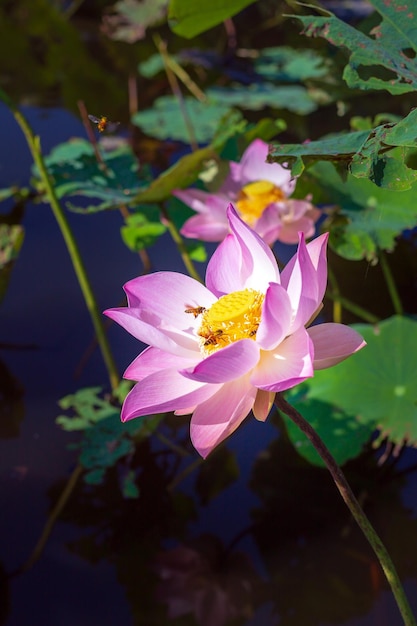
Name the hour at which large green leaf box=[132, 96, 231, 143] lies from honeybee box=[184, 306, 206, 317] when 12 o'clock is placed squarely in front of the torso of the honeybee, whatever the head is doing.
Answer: The large green leaf is roughly at 9 o'clock from the honeybee.

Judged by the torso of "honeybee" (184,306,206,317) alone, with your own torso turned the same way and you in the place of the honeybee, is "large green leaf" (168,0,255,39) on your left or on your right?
on your left

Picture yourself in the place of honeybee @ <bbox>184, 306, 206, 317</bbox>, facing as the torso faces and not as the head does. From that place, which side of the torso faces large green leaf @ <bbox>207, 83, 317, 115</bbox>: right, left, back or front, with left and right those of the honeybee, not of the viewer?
left

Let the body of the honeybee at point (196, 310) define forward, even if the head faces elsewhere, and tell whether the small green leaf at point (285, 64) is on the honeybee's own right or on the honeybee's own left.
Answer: on the honeybee's own left

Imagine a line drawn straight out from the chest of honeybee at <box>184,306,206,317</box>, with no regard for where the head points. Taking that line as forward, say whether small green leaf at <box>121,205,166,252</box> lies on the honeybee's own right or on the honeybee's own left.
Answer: on the honeybee's own left

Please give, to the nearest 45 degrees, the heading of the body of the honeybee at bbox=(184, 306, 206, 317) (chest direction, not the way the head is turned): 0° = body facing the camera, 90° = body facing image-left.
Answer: approximately 270°

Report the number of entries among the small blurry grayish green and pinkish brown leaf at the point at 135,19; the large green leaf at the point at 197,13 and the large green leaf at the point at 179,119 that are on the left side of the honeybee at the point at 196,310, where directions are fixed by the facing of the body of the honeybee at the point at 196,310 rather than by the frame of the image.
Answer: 3
